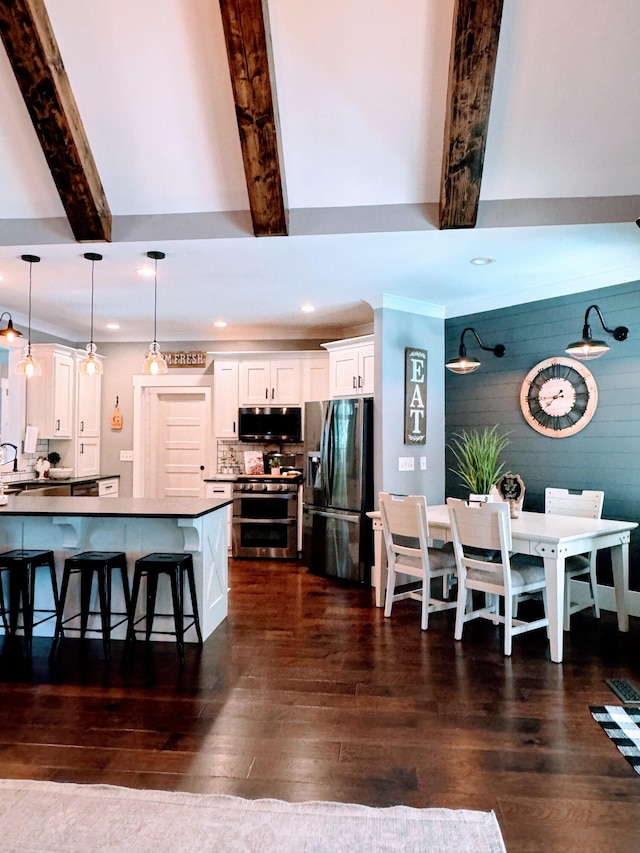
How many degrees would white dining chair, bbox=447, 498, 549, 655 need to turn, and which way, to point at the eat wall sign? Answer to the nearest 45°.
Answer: approximately 90° to its left

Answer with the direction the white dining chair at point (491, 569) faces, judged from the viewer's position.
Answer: facing away from the viewer and to the right of the viewer

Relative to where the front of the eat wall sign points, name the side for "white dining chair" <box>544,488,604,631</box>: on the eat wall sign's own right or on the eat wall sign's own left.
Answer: on the eat wall sign's own left

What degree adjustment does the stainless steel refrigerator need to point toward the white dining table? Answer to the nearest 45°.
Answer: approximately 90° to its left

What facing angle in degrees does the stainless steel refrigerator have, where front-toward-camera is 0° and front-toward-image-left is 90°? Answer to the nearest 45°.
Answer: approximately 45°

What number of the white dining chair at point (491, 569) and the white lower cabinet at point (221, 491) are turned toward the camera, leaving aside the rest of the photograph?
1

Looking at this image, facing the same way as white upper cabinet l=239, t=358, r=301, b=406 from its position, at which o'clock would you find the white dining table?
The white dining table is roughly at 11 o'clock from the white upper cabinet.

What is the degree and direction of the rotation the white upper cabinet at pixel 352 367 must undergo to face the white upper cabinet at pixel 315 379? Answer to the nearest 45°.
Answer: approximately 90° to its right

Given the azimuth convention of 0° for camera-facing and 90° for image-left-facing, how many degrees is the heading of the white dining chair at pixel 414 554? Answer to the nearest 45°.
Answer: approximately 225°

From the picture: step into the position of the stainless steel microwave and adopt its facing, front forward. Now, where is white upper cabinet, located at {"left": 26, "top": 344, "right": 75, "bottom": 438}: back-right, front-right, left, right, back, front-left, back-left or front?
right

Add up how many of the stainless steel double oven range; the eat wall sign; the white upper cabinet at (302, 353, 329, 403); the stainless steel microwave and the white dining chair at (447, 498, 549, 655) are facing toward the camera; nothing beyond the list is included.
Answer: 4

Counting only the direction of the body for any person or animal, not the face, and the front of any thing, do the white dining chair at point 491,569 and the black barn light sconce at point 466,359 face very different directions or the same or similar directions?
very different directions

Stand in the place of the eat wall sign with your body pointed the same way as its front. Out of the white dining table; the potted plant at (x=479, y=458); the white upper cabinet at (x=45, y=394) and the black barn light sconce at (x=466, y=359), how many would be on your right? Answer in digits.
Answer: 1

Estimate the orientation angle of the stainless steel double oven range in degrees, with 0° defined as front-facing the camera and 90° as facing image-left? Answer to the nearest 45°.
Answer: approximately 0°

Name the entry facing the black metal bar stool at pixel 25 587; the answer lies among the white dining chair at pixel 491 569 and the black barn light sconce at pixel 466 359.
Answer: the black barn light sconce

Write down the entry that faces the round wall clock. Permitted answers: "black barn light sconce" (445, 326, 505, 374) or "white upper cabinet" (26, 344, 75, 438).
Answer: the white upper cabinet

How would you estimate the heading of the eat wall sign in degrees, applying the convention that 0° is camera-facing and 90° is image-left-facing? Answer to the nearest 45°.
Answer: approximately 0°
